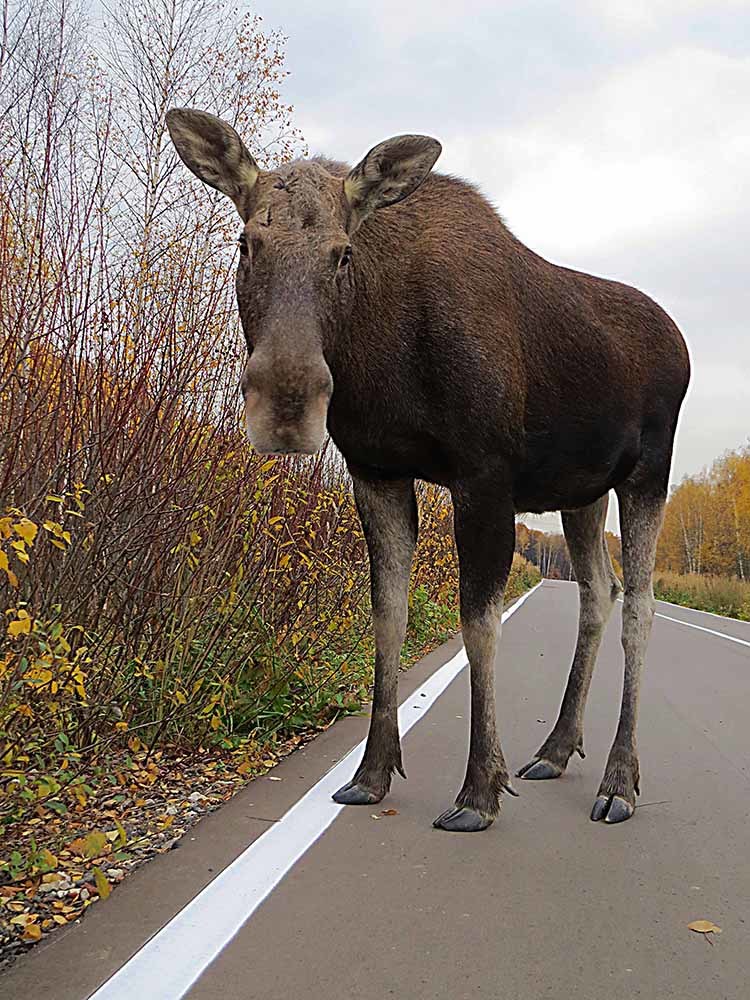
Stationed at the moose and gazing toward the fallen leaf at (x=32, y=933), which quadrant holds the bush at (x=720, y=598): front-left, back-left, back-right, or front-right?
back-right

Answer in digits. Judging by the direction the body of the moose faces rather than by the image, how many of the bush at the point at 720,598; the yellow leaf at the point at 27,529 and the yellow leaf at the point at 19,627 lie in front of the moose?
2

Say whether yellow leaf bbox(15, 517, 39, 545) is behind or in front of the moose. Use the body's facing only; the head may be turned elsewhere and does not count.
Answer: in front

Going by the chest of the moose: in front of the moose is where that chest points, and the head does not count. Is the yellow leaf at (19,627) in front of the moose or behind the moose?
in front

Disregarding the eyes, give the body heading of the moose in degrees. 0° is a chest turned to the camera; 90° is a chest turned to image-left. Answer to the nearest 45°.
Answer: approximately 45°
